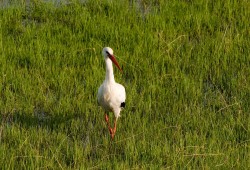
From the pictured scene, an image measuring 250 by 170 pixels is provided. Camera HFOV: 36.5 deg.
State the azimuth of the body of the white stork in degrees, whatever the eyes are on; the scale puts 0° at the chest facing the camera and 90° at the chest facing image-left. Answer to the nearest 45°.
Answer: approximately 0°
